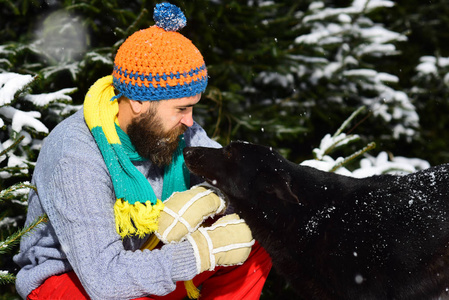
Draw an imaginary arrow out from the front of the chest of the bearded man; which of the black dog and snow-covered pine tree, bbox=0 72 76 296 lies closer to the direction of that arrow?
the black dog

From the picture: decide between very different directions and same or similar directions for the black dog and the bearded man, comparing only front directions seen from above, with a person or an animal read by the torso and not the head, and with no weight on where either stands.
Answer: very different directions

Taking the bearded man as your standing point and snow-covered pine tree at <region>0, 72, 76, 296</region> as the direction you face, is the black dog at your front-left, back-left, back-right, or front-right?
back-right

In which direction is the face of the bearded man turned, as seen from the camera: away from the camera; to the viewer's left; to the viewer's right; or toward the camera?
to the viewer's right

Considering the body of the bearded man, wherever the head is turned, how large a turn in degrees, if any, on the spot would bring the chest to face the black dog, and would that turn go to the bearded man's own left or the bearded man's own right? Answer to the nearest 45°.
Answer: approximately 45° to the bearded man's own left

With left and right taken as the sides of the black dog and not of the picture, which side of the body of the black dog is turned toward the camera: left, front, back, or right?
left

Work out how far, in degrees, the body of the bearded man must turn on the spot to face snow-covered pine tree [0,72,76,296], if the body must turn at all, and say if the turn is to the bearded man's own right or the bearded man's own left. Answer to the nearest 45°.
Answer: approximately 180°

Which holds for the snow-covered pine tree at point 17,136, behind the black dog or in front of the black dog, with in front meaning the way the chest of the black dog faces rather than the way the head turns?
in front

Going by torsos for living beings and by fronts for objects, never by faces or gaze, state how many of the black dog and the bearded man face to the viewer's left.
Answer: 1

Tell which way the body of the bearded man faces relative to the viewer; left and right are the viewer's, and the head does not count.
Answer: facing the viewer and to the right of the viewer

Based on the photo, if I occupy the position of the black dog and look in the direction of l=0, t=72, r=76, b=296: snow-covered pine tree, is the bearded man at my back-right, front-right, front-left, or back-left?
front-left
